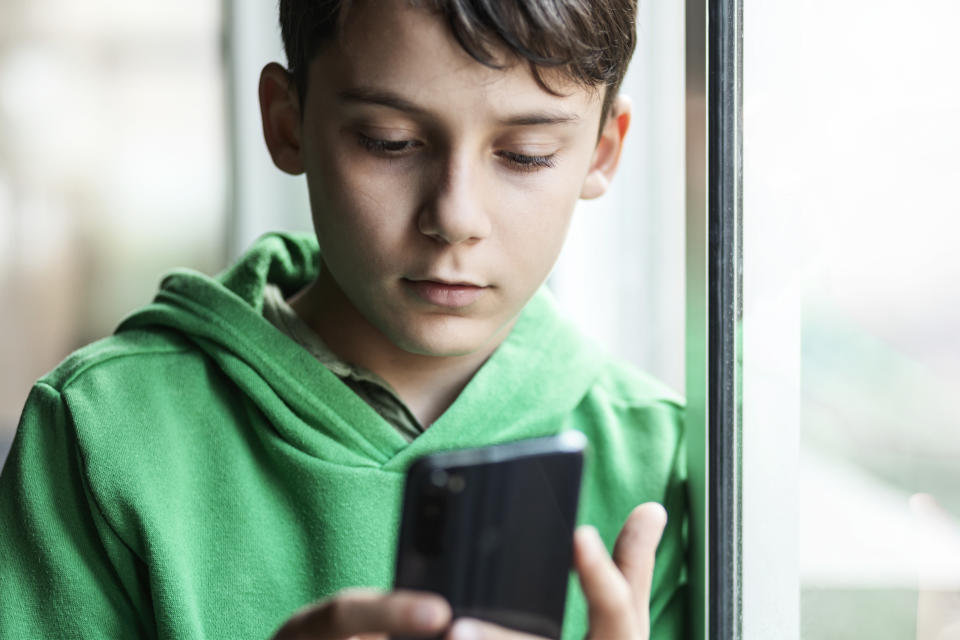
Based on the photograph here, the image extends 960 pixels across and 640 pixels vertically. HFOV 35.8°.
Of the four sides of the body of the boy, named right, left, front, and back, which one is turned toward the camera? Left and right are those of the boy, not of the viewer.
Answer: front

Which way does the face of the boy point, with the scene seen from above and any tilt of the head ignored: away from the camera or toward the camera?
toward the camera
